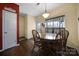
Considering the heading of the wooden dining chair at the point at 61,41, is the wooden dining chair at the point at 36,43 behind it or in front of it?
in front
